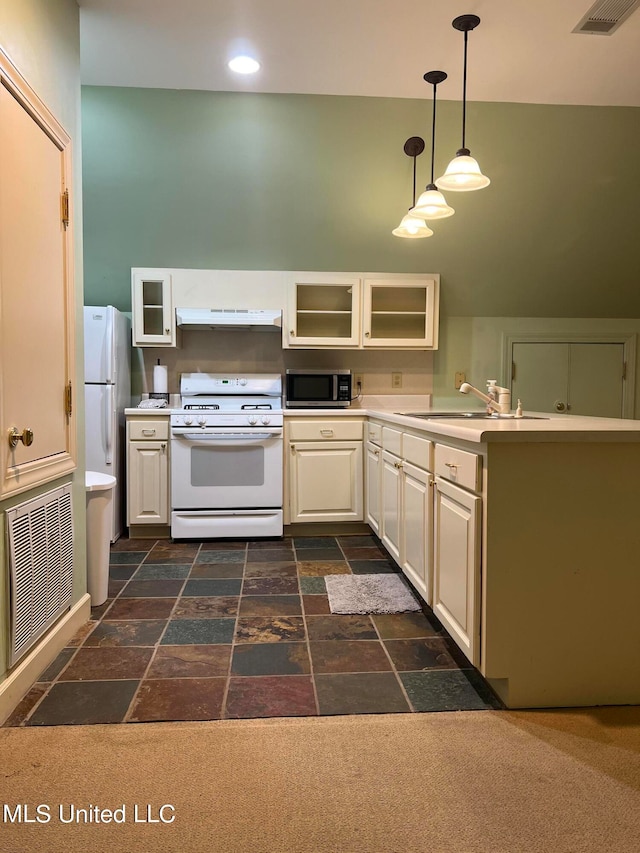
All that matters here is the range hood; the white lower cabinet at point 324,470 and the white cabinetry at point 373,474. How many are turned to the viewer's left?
1

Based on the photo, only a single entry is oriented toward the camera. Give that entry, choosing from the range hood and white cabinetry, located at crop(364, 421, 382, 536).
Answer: the range hood

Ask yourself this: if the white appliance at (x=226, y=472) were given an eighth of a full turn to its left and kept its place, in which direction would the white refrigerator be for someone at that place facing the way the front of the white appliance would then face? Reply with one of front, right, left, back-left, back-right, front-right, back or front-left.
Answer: back-right

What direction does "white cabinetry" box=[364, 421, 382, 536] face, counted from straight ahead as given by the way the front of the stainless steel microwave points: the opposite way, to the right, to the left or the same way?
to the right

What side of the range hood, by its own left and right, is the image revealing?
front

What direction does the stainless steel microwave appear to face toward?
toward the camera

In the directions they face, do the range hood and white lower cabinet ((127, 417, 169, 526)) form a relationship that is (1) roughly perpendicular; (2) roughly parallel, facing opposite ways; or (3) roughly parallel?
roughly parallel

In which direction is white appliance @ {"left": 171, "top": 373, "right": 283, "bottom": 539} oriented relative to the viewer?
toward the camera

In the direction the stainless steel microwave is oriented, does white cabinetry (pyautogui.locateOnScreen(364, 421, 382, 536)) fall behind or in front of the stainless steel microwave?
in front

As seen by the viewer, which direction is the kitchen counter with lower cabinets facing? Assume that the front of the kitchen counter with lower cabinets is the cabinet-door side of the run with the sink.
to the viewer's left

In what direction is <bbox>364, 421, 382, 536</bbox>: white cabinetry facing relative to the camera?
to the viewer's left

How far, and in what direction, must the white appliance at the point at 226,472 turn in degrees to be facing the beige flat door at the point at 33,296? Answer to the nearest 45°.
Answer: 0° — it already faces it
